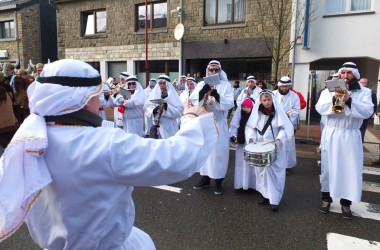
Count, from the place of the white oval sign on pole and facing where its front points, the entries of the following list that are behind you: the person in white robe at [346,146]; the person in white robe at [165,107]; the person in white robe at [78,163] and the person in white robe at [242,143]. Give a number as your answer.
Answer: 0

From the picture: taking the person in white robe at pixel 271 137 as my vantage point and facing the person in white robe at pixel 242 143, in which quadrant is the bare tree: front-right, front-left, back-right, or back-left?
front-right

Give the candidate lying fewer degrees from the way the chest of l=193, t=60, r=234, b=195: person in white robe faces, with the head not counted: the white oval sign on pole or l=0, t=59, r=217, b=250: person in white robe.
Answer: the person in white robe

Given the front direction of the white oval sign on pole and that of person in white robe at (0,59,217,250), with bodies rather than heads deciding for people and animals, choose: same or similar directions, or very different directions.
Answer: very different directions

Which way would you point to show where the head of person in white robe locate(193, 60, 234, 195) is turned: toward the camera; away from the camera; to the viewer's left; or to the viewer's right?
toward the camera

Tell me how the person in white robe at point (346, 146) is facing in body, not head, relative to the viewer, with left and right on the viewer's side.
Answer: facing the viewer and to the left of the viewer

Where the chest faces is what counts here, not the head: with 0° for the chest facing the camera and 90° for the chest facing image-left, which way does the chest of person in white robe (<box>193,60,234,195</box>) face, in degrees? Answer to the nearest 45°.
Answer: approximately 45°

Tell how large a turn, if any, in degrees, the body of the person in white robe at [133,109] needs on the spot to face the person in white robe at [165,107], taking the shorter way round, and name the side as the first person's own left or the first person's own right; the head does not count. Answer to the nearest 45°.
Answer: approximately 90° to the first person's own left

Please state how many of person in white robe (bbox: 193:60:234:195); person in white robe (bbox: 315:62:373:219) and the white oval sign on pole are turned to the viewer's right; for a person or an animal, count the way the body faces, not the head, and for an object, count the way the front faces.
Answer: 0

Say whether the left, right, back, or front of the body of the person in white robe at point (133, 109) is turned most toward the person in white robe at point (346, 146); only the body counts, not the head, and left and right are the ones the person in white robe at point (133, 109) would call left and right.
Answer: left

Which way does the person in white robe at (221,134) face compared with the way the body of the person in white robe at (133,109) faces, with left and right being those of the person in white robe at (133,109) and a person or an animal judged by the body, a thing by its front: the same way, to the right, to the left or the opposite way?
the same way

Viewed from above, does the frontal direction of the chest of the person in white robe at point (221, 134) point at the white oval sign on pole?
no

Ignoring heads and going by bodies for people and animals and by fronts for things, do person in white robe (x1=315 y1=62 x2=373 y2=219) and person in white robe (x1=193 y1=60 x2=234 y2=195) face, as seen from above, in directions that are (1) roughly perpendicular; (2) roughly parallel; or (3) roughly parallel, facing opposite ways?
roughly parallel

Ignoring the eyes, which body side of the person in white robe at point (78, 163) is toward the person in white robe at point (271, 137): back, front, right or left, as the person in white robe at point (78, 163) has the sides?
front

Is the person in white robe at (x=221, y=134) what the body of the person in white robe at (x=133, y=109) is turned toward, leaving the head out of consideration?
no

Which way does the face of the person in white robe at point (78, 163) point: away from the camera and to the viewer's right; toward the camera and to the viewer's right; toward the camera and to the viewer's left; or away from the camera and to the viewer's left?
away from the camera and to the viewer's right

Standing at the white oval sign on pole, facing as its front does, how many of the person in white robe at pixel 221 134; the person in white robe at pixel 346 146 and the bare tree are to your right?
0
